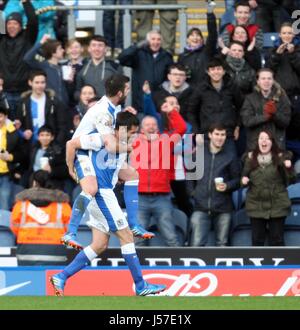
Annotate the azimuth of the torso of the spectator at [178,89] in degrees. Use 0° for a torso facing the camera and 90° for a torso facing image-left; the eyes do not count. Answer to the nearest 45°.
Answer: approximately 0°

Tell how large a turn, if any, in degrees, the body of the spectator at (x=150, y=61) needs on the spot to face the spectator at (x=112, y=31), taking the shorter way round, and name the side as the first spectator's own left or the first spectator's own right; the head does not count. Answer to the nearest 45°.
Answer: approximately 135° to the first spectator's own right

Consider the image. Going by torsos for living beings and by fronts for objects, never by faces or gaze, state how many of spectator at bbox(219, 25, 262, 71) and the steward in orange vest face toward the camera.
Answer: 1

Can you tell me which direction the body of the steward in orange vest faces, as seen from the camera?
away from the camera

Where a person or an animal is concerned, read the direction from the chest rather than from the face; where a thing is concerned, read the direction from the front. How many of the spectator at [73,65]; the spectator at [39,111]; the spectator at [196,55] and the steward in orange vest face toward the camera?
3
